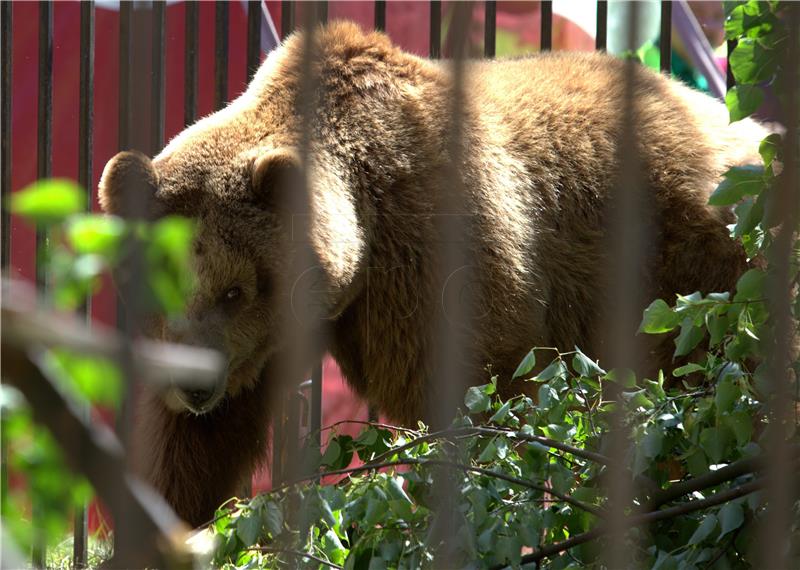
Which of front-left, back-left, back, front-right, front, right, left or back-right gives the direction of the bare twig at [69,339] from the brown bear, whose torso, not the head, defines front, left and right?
front-left

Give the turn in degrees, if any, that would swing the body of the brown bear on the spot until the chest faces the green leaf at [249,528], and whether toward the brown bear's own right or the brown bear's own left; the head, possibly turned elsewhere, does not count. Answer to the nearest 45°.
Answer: approximately 45° to the brown bear's own left

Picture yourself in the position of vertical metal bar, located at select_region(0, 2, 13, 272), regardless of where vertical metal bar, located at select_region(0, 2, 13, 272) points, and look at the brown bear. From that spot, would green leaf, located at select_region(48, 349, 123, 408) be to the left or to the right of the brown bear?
right

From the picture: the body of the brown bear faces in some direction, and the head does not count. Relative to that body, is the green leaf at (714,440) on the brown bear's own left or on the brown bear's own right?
on the brown bear's own left

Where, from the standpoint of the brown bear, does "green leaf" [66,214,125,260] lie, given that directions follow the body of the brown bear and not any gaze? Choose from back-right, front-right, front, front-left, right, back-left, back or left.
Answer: front-left

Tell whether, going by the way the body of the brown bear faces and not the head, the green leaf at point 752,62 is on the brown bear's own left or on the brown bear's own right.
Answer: on the brown bear's own left

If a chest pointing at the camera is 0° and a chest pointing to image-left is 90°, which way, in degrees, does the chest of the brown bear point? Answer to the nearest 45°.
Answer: approximately 45°
